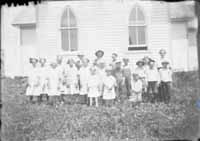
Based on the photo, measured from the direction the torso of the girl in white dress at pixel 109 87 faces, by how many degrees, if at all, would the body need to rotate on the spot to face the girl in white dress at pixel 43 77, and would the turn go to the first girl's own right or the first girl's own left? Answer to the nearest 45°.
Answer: approximately 90° to the first girl's own right

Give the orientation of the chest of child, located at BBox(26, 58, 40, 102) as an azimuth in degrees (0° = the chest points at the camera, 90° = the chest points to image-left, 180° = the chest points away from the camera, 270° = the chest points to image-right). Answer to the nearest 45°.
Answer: approximately 0°

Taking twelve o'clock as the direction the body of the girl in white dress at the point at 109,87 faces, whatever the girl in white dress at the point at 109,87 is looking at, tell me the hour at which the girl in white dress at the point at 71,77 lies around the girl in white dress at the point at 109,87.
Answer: the girl in white dress at the point at 71,77 is roughly at 3 o'clock from the girl in white dress at the point at 109,87.

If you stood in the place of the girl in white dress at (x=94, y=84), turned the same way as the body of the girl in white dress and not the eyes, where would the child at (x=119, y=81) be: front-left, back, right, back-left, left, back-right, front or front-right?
left

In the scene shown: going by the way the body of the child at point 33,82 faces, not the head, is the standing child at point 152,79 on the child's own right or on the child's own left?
on the child's own left

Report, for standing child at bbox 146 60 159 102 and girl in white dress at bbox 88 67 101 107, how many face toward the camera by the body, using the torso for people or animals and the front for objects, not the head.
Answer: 2

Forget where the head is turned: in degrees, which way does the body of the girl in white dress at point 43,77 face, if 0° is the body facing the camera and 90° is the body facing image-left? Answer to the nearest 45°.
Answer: approximately 0°

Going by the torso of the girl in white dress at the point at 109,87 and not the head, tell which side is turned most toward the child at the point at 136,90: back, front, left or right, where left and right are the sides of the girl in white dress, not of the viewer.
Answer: left

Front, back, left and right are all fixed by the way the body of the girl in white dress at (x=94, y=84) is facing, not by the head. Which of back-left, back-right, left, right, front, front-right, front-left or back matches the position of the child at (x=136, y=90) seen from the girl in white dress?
left
